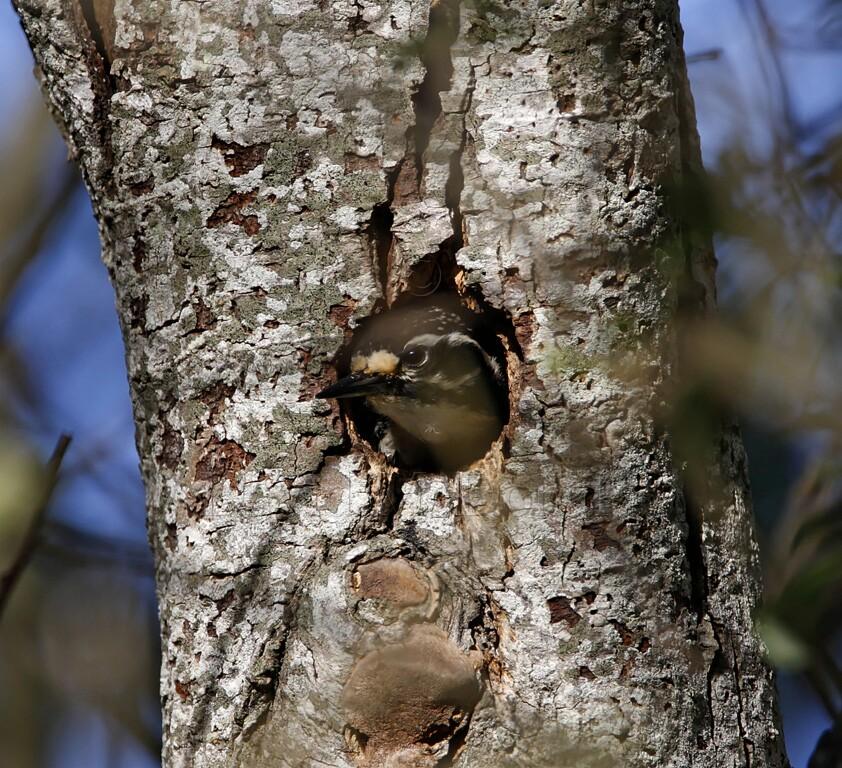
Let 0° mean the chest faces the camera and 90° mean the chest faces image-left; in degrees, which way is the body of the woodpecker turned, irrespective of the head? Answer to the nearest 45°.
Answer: approximately 45°
